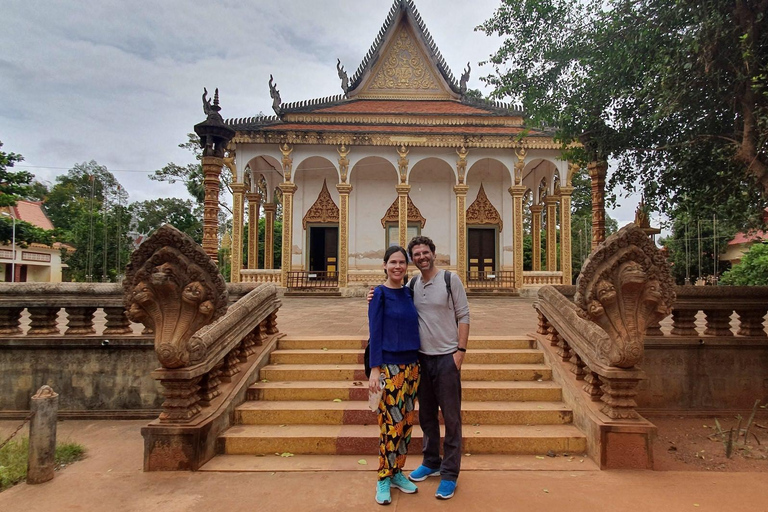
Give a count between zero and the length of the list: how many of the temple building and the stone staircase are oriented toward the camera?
2

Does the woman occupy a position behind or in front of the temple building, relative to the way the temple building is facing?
in front

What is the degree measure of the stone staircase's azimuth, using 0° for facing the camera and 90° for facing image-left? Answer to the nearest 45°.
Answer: approximately 0°

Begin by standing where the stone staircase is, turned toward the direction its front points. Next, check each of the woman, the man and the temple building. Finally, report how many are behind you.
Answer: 1

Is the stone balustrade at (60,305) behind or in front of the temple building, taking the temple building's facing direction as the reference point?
in front

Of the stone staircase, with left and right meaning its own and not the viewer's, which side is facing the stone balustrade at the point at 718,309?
left

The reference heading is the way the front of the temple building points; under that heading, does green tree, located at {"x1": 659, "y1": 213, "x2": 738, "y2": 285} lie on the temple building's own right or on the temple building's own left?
on the temple building's own left

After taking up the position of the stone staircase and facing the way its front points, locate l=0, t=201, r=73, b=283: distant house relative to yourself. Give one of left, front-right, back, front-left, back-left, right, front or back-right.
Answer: back-right

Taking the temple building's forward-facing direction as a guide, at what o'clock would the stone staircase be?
The stone staircase is roughly at 12 o'clock from the temple building.

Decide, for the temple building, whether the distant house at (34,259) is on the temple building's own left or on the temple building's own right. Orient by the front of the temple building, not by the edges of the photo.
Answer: on the temple building's own right
